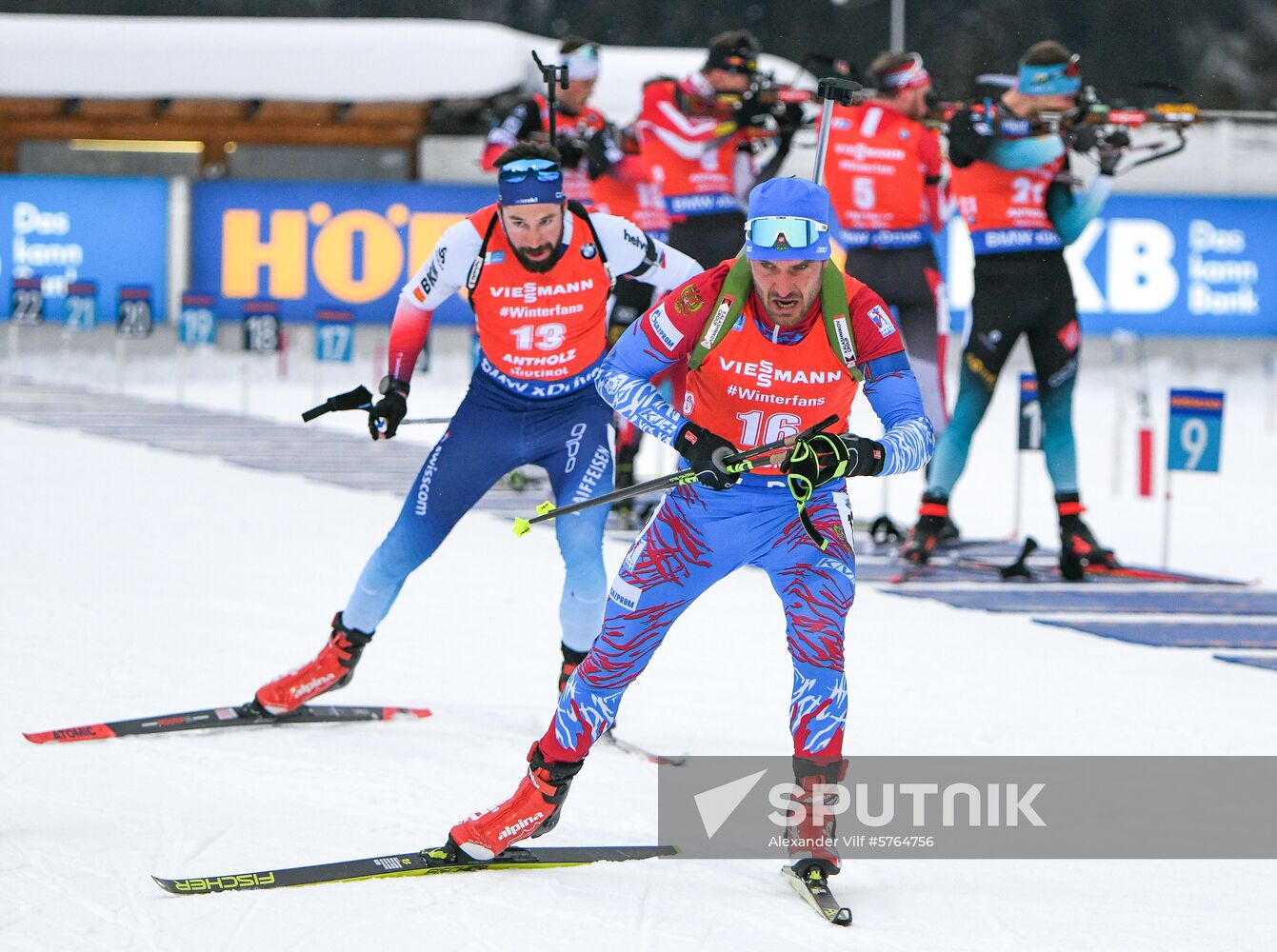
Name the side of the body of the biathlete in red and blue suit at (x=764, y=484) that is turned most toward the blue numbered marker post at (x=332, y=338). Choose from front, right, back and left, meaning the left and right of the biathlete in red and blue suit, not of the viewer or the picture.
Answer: back

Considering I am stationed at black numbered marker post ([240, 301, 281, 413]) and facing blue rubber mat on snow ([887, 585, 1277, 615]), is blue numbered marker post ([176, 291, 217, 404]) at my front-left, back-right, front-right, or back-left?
back-right

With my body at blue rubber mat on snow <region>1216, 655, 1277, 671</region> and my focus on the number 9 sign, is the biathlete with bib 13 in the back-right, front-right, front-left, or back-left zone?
back-left

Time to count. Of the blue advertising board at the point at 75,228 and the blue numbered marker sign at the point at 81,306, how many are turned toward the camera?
2

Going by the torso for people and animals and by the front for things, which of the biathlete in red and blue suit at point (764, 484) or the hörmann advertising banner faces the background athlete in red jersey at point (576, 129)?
the hörmann advertising banner

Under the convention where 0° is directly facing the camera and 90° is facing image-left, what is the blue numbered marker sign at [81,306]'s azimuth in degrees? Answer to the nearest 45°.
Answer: approximately 0°

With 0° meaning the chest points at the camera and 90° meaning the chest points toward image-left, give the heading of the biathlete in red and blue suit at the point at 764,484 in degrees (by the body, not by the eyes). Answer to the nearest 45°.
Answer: approximately 0°
